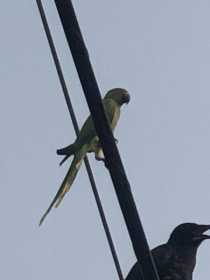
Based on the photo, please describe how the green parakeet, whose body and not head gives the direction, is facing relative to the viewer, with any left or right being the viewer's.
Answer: facing to the right of the viewer

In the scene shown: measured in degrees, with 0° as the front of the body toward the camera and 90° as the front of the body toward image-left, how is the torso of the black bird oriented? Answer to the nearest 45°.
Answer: approximately 270°
